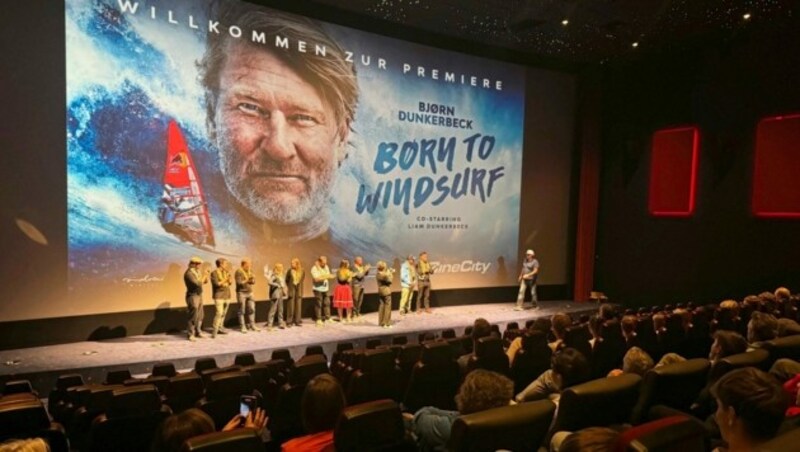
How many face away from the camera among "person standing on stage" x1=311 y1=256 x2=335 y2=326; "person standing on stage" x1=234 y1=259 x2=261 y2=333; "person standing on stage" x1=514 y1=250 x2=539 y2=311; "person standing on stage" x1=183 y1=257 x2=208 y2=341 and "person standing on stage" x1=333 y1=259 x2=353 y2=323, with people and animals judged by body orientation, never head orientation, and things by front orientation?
0

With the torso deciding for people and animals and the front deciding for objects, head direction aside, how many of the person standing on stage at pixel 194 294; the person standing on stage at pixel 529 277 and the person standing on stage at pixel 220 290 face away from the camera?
0

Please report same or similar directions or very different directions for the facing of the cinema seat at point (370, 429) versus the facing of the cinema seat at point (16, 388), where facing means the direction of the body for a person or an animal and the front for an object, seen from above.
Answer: same or similar directions

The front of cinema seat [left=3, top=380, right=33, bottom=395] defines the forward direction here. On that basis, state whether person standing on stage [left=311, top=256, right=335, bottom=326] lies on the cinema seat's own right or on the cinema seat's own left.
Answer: on the cinema seat's own right

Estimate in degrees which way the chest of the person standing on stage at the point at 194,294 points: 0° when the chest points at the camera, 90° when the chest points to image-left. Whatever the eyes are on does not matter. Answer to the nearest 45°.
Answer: approximately 315°

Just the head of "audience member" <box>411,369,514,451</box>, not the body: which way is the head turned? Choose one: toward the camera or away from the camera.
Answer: away from the camera

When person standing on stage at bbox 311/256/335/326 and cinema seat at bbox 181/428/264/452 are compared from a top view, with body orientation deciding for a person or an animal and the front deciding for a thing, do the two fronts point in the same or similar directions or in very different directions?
very different directions

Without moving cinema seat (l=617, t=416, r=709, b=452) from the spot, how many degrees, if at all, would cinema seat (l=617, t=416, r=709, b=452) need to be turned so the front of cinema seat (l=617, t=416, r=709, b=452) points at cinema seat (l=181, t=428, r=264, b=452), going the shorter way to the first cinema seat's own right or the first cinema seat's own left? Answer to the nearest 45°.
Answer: approximately 90° to the first cinema seat's own left

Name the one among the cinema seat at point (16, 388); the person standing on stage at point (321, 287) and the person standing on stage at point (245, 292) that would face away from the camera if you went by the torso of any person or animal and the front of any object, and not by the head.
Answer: the cinema seat

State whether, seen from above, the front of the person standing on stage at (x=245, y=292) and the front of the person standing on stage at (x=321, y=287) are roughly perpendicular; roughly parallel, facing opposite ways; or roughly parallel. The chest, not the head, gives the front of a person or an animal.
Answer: roughly parallel

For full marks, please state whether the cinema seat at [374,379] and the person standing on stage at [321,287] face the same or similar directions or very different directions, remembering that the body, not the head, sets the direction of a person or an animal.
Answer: very different directions

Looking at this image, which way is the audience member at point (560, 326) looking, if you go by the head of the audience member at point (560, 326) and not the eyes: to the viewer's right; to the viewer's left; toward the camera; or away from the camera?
away from the camera

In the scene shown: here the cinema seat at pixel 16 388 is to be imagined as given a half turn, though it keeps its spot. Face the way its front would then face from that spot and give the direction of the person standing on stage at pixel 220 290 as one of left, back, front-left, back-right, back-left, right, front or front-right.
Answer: back-left

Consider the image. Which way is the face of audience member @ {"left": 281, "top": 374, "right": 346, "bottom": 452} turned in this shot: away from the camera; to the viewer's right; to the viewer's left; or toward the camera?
away from the camera

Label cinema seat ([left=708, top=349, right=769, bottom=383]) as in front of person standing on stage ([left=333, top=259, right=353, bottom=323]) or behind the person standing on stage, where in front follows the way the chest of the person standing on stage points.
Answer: in front

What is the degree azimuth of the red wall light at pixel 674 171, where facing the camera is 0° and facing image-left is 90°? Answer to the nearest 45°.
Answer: approximately 45°

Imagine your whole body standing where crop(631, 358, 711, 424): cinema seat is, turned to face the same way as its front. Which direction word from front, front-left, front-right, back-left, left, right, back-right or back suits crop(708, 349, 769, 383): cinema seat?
right
